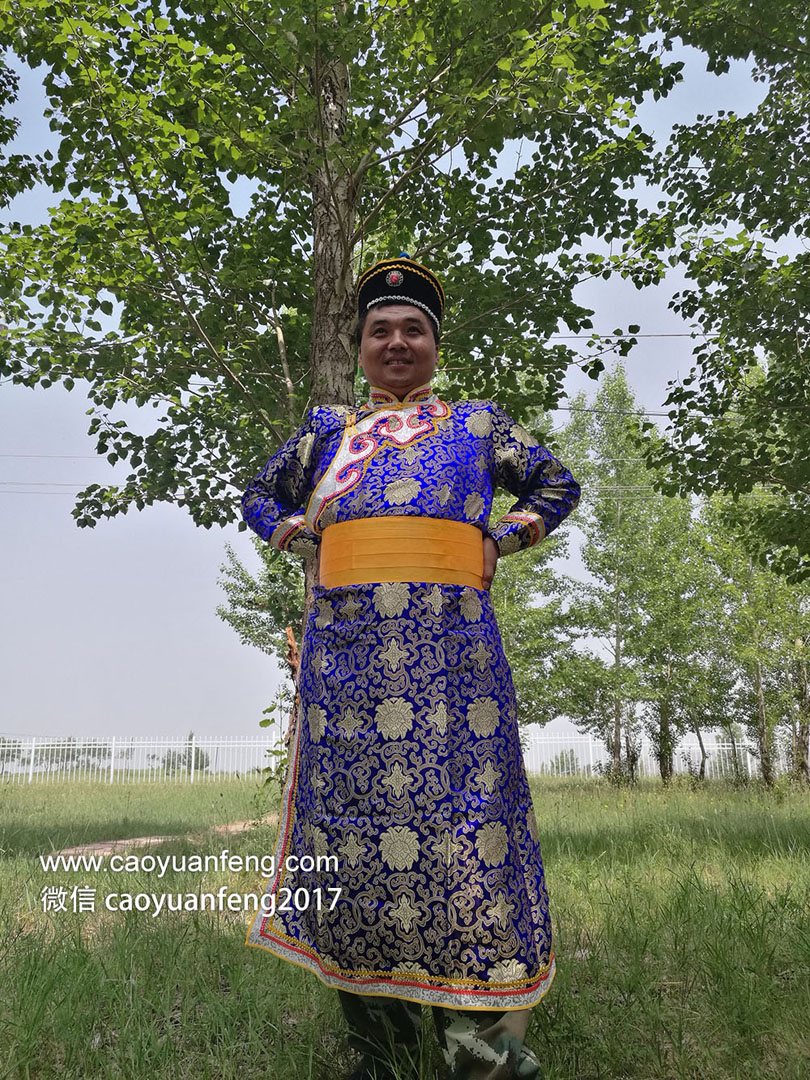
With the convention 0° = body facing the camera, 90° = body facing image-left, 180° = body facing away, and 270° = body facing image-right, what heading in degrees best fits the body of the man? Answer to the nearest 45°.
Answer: approximately 0°

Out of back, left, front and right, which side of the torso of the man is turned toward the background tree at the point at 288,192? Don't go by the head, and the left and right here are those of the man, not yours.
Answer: back

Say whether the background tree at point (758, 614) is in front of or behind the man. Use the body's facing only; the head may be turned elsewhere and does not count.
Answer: behind

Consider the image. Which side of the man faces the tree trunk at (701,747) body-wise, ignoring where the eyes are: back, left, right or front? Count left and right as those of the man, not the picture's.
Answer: back

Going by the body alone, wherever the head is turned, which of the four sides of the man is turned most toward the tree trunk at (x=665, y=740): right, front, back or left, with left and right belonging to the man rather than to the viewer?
back

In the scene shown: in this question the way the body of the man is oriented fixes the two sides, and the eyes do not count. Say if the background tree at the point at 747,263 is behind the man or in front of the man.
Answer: behind
